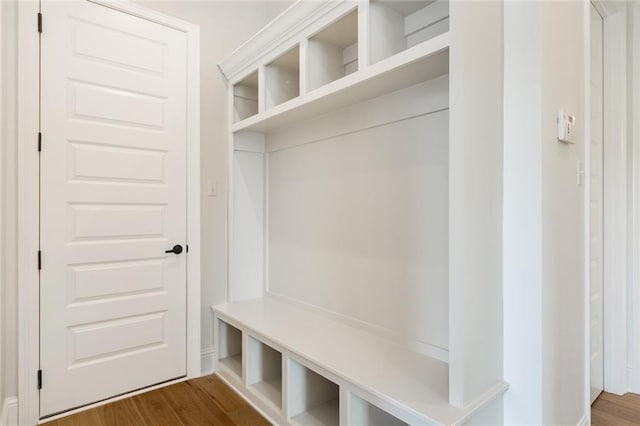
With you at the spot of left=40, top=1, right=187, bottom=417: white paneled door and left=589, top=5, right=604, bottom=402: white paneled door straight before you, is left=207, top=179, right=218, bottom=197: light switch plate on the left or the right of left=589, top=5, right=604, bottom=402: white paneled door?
left

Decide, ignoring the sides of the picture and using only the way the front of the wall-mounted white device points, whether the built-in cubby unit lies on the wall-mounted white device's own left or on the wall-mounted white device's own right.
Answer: on the wall-mounted white device's own right

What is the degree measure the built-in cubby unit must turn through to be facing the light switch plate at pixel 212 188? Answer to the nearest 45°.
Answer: approximately 90° to its right

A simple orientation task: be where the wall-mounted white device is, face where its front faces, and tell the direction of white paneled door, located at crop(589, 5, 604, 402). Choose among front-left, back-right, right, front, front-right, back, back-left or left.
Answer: back-left

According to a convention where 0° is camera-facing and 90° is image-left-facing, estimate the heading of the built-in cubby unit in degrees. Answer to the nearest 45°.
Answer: approximately 45°

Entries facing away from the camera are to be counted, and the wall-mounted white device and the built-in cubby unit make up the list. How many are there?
0

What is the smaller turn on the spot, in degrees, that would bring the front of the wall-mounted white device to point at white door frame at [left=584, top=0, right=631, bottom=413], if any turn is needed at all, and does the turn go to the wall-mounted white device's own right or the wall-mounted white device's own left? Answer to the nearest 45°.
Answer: approximately 135° to the wall-mounted white device's own left
